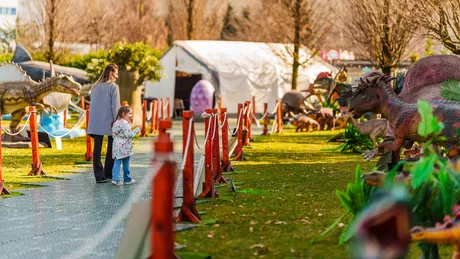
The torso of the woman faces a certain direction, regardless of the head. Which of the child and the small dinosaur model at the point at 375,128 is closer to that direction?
the small dinosaur model

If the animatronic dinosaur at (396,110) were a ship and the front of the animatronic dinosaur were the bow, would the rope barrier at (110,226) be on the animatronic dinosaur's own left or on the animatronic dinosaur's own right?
on the animatronic dinosaur's own left

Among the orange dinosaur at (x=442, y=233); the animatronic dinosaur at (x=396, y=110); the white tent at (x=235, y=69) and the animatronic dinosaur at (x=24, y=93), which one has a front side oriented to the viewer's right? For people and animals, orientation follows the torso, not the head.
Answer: the animatronic dinosaur at (x=24, y=93)

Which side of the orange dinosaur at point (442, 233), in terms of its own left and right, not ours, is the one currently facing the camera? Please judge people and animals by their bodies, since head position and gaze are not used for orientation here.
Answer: left

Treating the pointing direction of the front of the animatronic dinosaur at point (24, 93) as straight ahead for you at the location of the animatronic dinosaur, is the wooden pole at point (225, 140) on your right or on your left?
on your right

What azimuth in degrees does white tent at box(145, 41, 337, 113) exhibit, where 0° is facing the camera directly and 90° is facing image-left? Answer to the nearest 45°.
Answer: approximately 45°

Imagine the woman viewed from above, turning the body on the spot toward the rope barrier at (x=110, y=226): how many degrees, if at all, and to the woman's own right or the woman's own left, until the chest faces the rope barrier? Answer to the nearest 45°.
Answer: approximately 135° to the woman's own right

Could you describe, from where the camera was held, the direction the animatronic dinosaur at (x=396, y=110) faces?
facing to the left of the viewer

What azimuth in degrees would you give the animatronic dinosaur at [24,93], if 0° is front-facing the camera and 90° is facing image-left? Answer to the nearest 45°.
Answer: approximately 270°

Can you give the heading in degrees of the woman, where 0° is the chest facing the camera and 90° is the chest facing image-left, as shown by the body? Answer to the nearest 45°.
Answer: approximately 225°
